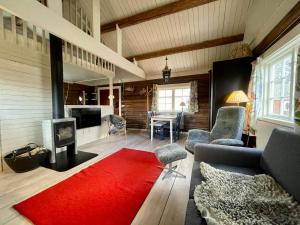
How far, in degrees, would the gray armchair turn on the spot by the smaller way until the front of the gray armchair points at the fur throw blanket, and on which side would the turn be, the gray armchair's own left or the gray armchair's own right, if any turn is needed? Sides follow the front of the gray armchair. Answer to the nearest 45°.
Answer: approximately 45° to the gray armchair's own left

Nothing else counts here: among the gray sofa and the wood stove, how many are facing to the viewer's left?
1

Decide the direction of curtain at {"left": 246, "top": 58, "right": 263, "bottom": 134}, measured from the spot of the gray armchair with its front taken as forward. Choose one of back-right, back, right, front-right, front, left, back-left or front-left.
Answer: back

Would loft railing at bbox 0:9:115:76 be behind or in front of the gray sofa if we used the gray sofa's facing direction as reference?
in front

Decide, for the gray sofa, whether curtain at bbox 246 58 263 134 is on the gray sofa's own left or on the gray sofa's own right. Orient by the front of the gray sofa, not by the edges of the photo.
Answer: on the gray sofa's own right

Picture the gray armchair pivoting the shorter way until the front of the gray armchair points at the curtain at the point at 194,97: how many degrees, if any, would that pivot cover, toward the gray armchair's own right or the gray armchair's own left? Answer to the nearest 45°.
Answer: approximately 135° to the gray armchair's own right

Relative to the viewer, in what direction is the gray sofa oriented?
to the viewer's left

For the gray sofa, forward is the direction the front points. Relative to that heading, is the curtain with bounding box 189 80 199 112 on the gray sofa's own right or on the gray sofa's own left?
on the gray sofa's own right
